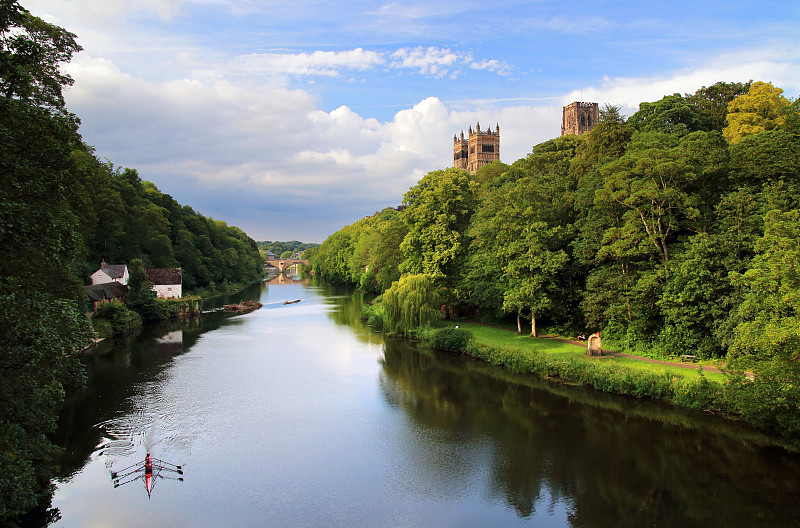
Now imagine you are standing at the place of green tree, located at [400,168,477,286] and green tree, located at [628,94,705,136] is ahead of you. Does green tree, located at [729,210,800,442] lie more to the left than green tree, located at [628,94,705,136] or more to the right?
right

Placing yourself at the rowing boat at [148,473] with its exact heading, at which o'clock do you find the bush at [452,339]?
The bush is roughly at 8 o'clock from the rowing boat.

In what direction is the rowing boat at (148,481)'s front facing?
toward the camera

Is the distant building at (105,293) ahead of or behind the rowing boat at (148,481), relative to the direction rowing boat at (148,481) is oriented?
behind

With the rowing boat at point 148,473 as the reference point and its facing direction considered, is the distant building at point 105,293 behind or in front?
behind

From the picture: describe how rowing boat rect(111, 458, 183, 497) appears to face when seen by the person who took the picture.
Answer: facing the viewer

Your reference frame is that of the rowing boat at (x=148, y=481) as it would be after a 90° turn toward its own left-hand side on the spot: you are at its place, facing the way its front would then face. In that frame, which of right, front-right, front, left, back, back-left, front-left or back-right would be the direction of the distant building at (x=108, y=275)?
left

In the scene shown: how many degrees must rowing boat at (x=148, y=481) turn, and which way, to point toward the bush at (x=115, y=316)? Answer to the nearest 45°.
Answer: approximately 180°

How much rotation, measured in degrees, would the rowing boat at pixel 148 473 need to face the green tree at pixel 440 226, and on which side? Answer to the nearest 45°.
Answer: approximately 135° to its left
